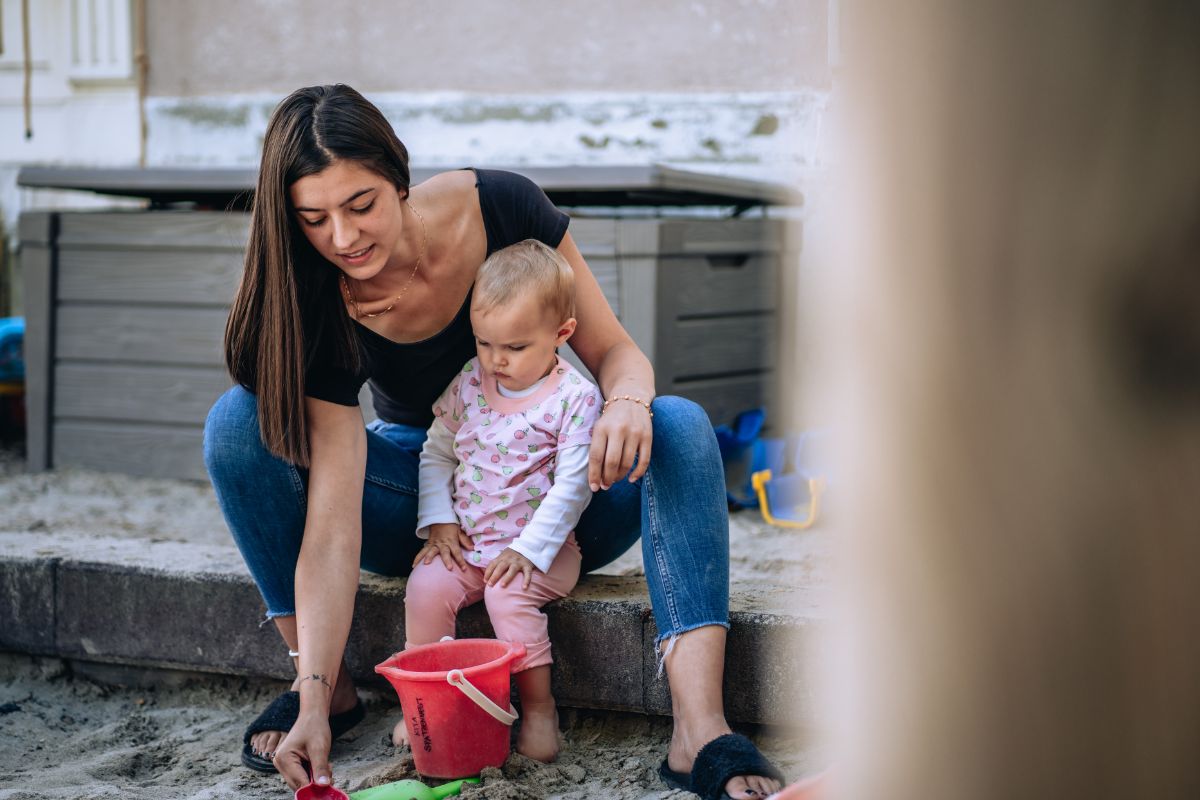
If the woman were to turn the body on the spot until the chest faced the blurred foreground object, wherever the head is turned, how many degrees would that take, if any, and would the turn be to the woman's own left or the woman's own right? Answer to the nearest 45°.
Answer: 0° — they already face it

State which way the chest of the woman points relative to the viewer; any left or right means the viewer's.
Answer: facing the viewer

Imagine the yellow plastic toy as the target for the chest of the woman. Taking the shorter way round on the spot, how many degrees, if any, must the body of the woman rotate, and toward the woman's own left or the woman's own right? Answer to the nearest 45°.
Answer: approximately 135° to the woman's own left

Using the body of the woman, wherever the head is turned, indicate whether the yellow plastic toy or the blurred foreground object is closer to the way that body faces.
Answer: the blurred foreground object

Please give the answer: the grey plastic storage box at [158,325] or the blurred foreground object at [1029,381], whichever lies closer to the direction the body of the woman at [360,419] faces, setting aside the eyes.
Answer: the blurred foreground object

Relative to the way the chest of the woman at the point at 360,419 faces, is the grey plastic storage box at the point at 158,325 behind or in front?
behind
